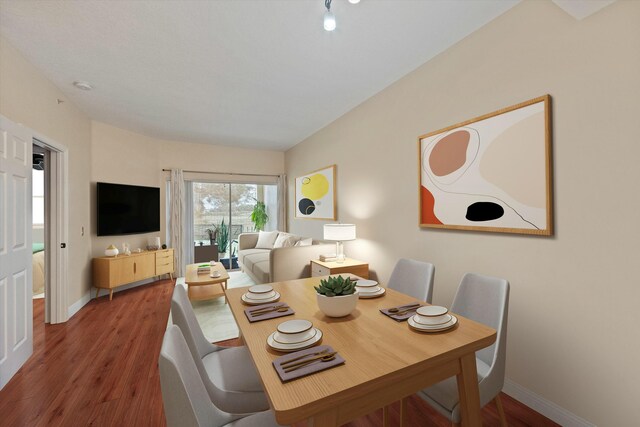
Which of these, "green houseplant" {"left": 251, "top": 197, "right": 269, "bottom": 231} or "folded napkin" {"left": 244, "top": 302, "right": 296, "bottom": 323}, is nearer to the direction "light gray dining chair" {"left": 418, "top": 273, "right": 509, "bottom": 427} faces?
the folded napkin

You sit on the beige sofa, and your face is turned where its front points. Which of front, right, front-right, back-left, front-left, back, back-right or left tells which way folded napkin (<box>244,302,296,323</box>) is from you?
front-left

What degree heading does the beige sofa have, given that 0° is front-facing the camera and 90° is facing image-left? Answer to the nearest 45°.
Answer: approximately 45°

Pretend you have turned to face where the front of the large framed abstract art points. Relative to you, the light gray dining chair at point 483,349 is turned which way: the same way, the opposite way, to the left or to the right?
the same way

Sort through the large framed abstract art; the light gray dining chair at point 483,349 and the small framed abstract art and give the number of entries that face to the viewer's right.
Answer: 0

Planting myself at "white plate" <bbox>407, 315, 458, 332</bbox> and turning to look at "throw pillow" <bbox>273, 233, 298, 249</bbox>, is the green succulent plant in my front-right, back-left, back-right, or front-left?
front-left

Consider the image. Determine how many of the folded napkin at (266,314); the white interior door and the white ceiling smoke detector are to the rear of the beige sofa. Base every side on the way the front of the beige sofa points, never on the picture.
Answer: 0

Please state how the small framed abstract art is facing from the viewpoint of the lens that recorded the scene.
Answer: facing the viewer and to the left of the viewer

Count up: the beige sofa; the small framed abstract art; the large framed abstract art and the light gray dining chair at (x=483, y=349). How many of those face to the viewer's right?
0

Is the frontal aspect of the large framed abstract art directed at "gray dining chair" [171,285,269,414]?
yes

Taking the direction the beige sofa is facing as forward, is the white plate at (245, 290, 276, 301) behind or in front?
in front

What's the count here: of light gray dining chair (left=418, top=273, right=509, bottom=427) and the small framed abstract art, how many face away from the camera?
0

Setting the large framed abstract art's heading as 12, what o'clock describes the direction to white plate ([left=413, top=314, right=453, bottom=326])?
The white plate is roughly at 11 o'clock from the large framed abstract art.

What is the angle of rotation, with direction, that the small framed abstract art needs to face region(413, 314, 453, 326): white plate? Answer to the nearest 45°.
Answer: approximately 45° to its left

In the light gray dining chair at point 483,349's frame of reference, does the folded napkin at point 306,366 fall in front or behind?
in front

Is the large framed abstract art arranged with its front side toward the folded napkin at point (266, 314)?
yes

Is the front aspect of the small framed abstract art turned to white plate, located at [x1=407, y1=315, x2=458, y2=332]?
no
